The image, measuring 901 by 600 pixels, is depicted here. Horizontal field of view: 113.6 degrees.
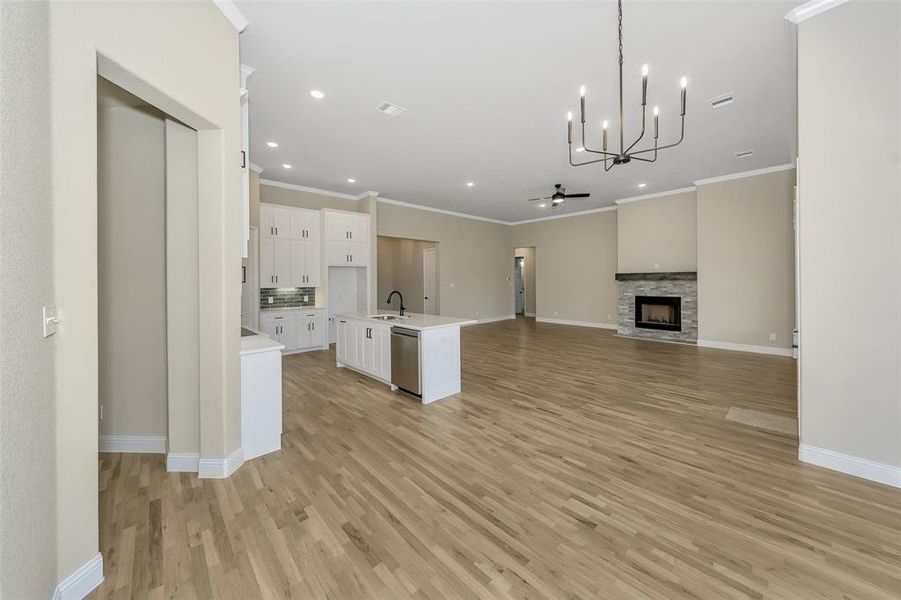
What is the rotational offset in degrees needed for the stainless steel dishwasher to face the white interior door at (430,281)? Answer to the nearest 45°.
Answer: approximately 135° to its right

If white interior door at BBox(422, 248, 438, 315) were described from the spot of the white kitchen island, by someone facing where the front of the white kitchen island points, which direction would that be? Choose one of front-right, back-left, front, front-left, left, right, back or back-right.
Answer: back-right

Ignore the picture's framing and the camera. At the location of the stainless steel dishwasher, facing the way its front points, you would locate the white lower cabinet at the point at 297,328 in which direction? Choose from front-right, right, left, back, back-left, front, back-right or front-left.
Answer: right

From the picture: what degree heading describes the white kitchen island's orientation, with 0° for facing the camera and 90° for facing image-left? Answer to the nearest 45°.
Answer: approximately 45°

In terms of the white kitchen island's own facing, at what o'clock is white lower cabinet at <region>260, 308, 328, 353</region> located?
The white lower cabinet is roughly at 3 o'clock from the white kitchen island.

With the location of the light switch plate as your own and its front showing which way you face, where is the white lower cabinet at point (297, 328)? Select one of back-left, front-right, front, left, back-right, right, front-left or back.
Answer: left

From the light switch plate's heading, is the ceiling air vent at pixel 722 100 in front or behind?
in front

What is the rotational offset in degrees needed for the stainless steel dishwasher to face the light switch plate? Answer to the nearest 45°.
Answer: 0° — it already faces it

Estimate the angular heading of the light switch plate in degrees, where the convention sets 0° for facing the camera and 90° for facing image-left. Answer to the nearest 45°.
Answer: approximately 315°
